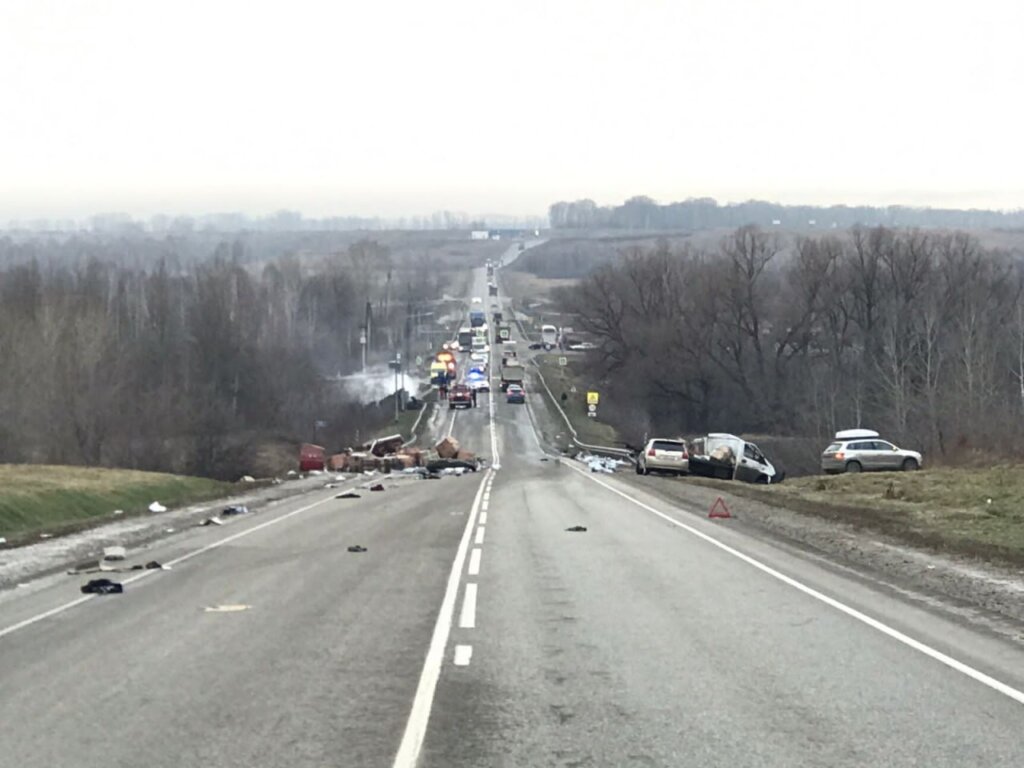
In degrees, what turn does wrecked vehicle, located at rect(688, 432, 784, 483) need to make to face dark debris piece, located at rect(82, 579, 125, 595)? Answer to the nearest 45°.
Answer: approximately 90° to its right

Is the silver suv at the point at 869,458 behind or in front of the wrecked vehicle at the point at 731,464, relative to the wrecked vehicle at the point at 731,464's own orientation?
in front

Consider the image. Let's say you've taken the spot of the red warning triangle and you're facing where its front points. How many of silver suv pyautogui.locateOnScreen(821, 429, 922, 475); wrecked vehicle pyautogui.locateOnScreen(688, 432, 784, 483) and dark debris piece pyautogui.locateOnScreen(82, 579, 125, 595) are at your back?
2

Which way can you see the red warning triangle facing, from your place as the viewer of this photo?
facing the viewer

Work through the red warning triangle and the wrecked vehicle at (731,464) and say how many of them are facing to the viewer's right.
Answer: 1

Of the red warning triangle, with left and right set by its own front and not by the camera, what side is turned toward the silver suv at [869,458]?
back

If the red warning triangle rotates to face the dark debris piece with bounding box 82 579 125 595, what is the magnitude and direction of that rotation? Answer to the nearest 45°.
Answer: approximately 45° to its right

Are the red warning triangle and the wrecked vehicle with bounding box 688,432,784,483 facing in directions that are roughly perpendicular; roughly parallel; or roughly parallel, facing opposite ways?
roughly perpendicular

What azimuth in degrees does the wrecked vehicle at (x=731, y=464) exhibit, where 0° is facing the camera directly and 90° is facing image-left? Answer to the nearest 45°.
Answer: approximately 270°

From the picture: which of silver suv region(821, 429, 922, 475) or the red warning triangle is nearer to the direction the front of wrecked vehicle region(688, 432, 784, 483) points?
the silver suv

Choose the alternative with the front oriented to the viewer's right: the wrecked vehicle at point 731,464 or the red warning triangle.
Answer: the wrecked vehicle

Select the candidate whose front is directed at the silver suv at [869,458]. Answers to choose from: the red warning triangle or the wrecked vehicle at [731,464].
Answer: the wrecked vehicle

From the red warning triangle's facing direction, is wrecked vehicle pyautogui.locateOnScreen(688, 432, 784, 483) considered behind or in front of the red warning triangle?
behind
